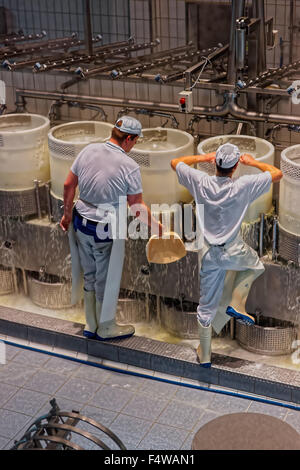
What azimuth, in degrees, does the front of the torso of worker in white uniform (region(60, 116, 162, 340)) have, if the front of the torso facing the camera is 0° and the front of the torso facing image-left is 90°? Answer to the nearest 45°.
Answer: approximately 225°

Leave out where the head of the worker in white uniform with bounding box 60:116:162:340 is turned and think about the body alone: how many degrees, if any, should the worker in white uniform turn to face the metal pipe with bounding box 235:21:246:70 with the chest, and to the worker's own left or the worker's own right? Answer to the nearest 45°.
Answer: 0° — they already face it

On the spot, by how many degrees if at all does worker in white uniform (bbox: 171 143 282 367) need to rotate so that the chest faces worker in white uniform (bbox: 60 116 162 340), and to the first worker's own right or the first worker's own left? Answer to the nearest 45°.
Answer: approximately 90° to the first worker's own left

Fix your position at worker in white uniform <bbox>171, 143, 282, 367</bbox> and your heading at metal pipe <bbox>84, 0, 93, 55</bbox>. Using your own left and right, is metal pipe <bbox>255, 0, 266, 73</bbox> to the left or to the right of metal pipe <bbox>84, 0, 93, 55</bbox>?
right

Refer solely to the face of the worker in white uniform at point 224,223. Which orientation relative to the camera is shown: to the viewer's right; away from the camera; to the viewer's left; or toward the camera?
away from the camera

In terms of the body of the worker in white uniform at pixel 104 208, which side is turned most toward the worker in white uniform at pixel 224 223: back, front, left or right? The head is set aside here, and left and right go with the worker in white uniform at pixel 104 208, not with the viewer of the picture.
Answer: right

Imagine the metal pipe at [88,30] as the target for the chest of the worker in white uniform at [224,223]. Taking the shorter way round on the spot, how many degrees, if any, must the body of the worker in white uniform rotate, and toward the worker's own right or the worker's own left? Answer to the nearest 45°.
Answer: approximately 45° to the worker's own left

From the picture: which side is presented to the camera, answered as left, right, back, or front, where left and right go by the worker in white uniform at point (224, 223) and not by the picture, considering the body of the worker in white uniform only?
back

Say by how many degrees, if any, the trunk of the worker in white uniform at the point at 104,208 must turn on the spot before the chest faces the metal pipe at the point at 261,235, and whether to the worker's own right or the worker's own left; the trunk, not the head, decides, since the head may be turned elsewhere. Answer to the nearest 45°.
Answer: approximately 45° to the worker's own right

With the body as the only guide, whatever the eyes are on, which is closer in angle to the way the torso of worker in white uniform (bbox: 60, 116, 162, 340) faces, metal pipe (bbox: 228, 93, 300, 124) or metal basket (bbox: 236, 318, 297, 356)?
the metal pipe

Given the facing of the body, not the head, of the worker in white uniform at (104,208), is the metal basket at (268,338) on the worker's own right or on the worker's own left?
on the worker's own right

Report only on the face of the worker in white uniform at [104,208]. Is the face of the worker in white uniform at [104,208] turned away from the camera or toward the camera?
away from the camera
